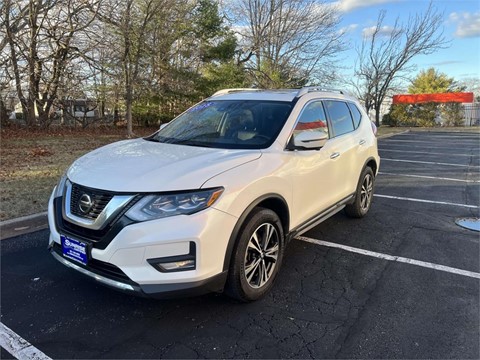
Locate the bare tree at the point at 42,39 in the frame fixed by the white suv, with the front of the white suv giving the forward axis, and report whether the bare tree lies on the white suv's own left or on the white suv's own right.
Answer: on the white suv's own right

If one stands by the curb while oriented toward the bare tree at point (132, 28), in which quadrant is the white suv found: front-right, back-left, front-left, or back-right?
back-right

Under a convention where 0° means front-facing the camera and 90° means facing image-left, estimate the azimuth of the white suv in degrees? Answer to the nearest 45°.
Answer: approximately 45°

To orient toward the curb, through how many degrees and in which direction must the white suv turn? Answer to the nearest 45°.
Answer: approximately 90° to its right

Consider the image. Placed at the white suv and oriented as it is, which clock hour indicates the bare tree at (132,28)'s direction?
The bare tree is roughly at 4 o'clock from the white suv.
